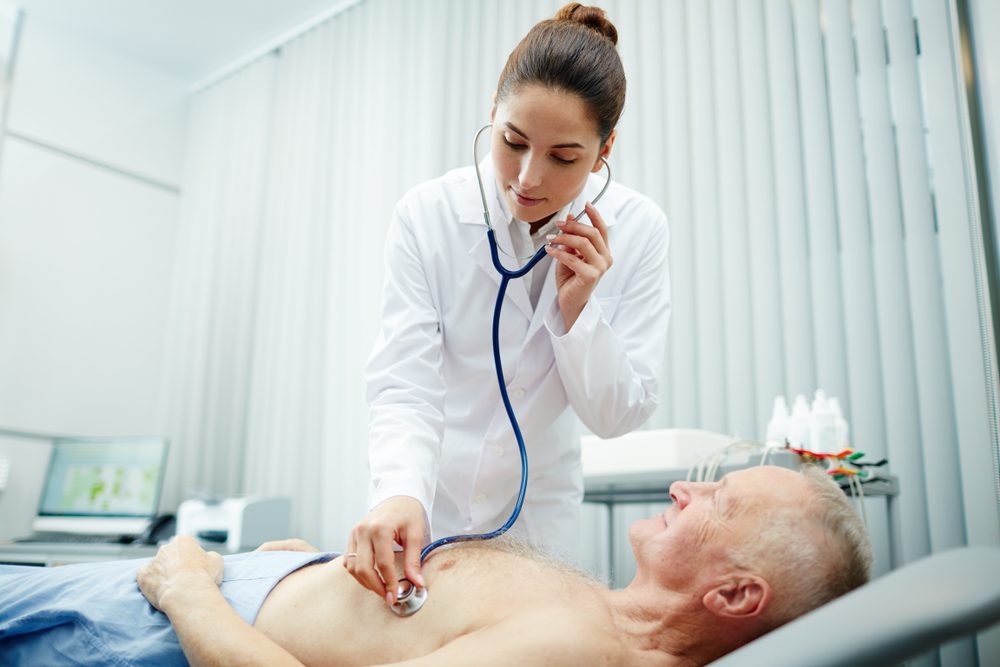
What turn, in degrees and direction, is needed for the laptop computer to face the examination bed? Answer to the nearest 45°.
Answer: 0° — it already faces it

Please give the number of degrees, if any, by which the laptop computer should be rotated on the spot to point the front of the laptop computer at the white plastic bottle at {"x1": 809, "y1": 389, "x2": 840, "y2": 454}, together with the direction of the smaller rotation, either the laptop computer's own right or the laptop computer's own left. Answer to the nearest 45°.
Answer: approximately 45° to the laptop computer's own left

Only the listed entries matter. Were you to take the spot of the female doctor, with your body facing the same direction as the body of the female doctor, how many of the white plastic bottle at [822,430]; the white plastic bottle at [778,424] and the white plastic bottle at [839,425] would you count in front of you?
0

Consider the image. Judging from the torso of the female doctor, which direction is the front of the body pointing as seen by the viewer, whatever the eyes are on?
toward the camera

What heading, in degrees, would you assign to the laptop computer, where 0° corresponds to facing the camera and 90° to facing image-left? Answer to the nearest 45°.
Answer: approximately 0°

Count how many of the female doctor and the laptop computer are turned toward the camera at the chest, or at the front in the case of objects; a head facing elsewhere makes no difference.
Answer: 2

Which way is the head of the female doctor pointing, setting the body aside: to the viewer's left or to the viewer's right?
to the viewer's left

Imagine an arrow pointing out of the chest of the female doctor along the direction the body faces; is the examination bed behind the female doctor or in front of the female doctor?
in front

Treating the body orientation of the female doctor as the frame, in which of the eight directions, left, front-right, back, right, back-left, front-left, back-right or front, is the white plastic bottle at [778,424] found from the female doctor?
back-left

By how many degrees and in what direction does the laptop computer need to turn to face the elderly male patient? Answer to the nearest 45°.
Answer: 0° — it already faces them

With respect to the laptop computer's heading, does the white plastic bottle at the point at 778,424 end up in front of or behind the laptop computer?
in front

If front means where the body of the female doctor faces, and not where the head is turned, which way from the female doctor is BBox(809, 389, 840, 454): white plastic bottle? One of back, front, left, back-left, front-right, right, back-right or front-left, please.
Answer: back-left

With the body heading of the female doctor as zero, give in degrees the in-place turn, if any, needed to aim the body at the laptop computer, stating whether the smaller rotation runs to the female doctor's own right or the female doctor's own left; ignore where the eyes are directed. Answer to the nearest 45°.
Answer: approximately 135° to the female doctor's own right

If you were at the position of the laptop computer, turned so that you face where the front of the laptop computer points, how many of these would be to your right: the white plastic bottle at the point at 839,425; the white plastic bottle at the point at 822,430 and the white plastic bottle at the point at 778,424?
0
